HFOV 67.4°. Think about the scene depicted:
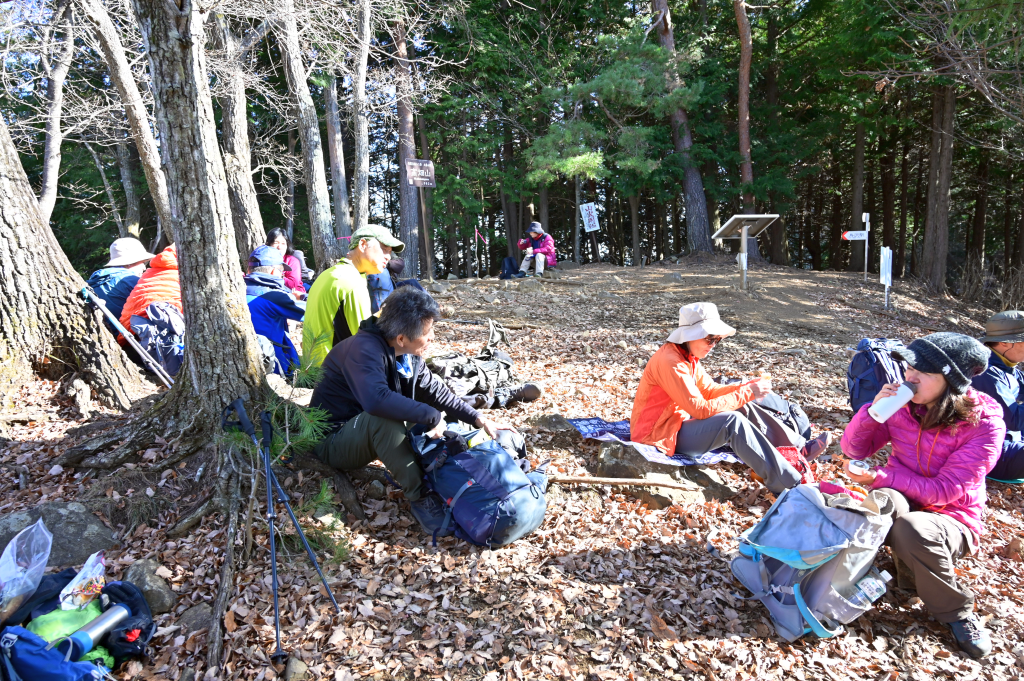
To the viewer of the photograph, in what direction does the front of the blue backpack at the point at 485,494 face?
facing the viewer and to the right of the viewer

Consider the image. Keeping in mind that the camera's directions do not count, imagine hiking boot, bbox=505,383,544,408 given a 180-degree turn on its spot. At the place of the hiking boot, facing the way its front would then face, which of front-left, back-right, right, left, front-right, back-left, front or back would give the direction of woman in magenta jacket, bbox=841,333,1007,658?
back-left

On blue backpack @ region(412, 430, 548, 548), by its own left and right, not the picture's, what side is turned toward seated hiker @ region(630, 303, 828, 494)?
left

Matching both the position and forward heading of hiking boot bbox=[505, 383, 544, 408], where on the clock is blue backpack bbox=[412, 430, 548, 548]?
The blue backpack is roughly at 3 o'clock from the hiking boot.

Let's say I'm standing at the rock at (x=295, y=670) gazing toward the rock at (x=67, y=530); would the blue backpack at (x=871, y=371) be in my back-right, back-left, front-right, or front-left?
back-right

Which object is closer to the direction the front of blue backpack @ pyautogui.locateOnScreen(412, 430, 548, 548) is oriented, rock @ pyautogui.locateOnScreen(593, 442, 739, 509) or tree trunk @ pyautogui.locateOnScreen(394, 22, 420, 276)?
the rock

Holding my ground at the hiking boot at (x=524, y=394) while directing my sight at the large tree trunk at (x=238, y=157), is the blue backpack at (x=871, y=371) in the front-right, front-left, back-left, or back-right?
back-right

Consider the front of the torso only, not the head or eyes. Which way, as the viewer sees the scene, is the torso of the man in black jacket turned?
to the viewer's right

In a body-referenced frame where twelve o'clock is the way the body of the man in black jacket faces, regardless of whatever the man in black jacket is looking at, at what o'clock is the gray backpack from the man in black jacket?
The gray backpack is roughly at 1 o'clock from the man in black jacket.

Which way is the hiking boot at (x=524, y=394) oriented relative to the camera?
to the viewer's right

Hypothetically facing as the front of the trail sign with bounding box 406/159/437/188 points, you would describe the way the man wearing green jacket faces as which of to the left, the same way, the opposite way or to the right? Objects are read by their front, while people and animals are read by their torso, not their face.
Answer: to the left

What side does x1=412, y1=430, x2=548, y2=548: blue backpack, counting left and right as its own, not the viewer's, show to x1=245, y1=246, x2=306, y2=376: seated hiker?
back

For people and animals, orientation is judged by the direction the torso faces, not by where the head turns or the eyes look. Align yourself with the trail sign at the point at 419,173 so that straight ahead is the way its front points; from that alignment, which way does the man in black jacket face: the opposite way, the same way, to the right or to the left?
to the left

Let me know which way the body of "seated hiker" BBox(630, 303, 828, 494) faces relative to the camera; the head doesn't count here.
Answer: to the viewer's right

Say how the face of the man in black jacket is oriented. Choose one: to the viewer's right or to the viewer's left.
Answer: to the viewer's right

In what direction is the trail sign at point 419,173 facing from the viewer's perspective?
toward the camera

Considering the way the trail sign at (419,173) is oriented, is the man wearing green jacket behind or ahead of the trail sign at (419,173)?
ahead

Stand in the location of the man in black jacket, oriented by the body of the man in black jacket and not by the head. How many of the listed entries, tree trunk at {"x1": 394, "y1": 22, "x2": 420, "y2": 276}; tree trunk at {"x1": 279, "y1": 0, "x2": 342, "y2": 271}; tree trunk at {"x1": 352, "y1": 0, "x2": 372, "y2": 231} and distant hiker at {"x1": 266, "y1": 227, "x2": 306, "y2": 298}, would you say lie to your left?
4

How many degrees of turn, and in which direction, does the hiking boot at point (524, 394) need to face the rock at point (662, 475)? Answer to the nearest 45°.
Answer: approximately 45° to its right

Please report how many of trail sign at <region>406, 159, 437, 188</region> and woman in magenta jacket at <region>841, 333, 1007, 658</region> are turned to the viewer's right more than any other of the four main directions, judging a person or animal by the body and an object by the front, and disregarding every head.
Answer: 0
